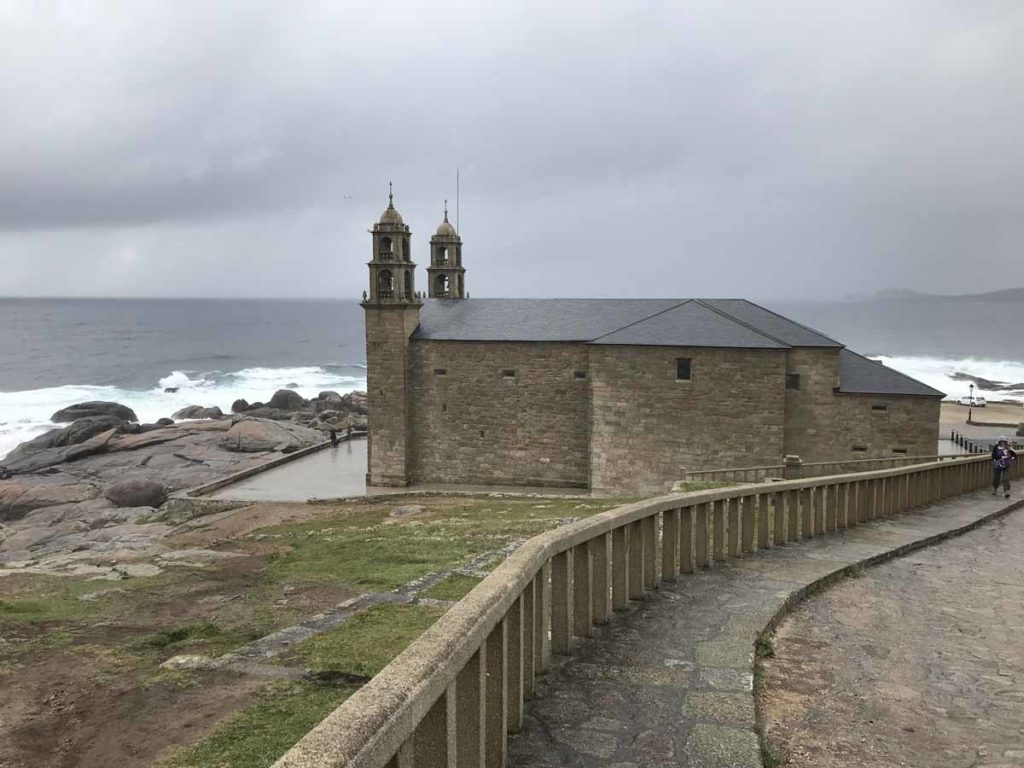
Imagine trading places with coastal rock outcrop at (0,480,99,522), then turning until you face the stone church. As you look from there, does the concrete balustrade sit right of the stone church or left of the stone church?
right

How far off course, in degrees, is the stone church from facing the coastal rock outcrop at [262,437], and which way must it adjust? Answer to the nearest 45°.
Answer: approximately 45° to its right

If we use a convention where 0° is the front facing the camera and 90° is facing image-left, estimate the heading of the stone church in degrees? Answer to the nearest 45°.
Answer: approximately 90°

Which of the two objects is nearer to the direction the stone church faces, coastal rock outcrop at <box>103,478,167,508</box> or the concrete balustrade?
the coastal rock outcrop

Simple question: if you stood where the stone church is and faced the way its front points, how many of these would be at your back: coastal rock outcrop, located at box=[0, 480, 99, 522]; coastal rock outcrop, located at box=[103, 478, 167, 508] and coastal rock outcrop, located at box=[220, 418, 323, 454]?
0

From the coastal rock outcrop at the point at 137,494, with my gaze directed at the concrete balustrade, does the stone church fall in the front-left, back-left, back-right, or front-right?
front-left

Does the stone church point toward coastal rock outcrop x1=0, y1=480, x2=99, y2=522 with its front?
yes

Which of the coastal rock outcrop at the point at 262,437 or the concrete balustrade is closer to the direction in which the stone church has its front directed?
the coastal rock outcrop

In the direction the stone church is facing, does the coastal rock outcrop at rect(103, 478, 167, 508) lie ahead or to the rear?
ahead

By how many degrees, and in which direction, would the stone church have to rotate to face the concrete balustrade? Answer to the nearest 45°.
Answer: approximately 90° to its left
